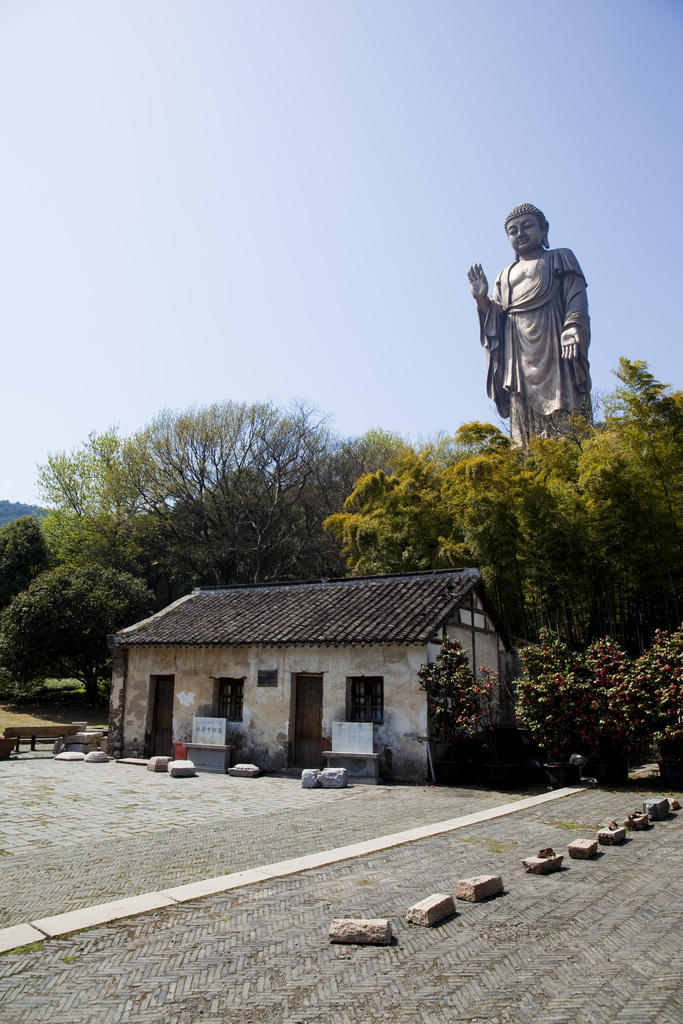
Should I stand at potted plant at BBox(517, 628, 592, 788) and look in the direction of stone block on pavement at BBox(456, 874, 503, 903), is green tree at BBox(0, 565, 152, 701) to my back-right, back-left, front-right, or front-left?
back-right

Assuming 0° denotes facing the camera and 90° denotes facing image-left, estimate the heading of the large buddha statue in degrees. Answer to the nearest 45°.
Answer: approximately 45°

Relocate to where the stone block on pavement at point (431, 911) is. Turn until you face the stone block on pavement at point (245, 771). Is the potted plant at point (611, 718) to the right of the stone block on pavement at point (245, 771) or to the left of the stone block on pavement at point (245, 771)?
right

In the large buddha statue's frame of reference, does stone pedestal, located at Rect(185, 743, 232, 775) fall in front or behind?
in front

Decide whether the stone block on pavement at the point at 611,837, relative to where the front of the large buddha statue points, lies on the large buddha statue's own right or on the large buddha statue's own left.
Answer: on the large buddha statue's own left

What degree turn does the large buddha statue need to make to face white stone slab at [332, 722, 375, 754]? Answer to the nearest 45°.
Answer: approximately 45° to its left

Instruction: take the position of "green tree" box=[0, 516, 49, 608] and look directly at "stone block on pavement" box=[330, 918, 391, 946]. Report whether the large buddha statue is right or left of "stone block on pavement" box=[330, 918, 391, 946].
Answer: left

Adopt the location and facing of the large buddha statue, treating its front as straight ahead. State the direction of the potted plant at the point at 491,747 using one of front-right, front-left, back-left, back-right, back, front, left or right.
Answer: front-left

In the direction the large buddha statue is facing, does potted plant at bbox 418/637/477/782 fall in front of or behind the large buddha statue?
in front

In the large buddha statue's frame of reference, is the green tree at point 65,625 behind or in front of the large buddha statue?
in front

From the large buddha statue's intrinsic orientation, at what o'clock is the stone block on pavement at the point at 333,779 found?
The stone block on pavement is roughly at 11 o'clock from the large buddha statue.

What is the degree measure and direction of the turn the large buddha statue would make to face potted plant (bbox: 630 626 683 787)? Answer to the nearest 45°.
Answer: approximately 45° to its left
